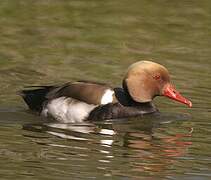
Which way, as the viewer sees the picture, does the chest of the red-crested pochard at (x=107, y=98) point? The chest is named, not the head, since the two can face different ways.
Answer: to the viewer's right
